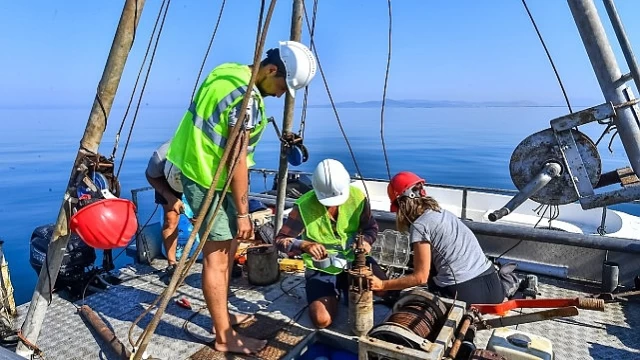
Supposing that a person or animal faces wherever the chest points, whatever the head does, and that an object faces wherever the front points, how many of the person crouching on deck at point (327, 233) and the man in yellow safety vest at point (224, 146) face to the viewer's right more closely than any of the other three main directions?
1

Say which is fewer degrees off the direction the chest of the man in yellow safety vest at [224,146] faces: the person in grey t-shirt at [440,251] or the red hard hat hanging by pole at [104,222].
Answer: the person in grey t-shirt

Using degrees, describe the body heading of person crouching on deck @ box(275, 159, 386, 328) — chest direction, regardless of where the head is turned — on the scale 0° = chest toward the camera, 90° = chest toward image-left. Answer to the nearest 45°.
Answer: approximately 0°

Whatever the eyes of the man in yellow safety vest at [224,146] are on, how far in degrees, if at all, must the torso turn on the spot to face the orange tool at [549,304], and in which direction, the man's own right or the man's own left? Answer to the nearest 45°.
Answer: approximately 45° to the man's own right

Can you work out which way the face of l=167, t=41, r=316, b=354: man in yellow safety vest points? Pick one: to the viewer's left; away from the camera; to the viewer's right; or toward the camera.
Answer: to the viewer's right

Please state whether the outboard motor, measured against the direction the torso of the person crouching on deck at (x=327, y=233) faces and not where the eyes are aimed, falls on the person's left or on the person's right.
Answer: on the person's right

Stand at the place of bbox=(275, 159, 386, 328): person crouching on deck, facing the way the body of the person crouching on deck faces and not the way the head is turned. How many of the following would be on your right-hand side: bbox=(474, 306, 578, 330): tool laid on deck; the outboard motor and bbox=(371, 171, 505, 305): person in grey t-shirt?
1

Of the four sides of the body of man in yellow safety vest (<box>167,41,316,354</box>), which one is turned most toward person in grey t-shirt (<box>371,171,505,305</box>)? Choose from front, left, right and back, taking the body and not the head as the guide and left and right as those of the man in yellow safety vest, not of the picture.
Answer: front

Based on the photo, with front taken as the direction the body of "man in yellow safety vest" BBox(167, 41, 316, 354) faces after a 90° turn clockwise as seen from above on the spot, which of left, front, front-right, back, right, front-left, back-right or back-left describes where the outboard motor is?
back-right

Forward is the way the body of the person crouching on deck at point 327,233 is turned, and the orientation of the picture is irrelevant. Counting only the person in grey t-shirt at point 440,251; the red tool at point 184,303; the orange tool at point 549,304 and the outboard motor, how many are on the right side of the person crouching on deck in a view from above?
2

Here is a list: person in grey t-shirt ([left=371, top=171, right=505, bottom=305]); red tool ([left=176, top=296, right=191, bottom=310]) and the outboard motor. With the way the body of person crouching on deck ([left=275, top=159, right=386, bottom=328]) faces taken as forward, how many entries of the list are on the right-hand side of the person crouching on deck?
2

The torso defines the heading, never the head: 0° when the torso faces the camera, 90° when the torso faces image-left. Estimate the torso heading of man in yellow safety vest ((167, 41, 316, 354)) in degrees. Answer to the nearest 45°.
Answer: approximately 270°

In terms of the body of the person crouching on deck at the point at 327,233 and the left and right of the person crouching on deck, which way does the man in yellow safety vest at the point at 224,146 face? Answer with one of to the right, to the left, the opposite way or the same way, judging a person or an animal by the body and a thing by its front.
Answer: to the left

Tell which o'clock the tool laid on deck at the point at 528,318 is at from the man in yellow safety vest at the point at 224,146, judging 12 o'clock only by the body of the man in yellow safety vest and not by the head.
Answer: The tool laid on deck is roughly at 1 o'clock from the man in yellow safety vest.
